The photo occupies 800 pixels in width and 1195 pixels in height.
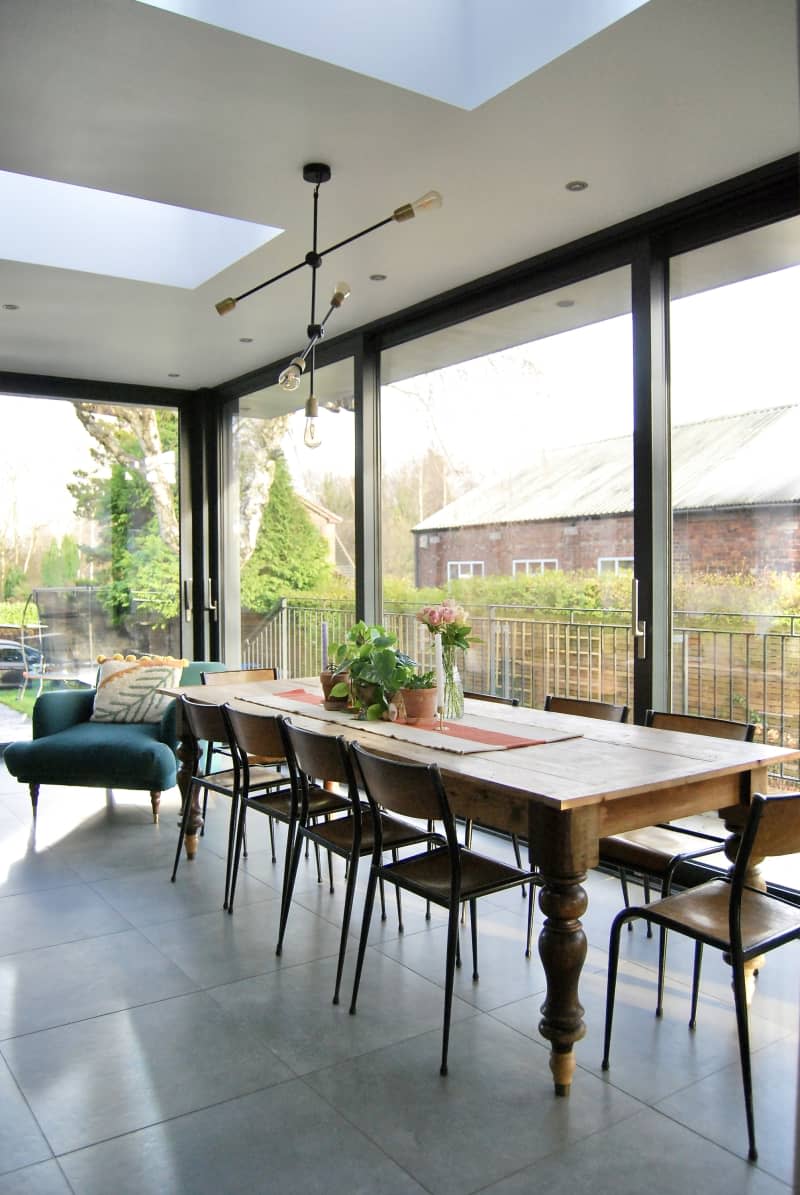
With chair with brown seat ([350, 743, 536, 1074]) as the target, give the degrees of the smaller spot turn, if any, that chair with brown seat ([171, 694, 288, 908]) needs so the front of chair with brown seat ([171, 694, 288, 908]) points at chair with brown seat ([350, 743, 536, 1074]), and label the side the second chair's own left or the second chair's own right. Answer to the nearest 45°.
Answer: approximately 90° to the second chair's own right

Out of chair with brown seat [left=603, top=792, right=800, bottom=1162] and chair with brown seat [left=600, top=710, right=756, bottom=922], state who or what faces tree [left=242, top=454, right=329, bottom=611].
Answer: chair with brown seat [left=603, top=792, right=800, bottom=1162]

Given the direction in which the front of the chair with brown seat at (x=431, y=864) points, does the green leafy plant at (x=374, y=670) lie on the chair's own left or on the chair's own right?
on the chair's own left

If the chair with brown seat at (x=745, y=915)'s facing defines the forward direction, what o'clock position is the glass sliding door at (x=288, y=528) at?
The glass sliding door is roughly at 12 o'clock from the chair with brown seat.

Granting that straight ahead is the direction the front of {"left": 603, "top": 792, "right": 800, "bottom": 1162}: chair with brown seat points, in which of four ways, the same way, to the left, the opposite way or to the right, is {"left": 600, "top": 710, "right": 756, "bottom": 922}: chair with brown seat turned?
to the left

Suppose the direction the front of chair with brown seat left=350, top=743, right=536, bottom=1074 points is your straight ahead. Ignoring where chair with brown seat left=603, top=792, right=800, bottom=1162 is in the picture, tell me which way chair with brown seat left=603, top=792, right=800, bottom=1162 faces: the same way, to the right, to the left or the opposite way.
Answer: to the left

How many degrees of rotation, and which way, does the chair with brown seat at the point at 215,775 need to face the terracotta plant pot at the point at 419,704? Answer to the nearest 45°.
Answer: approximately 90° to its right

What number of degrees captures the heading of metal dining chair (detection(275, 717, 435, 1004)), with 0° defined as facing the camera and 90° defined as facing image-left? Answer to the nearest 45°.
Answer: approximately 225°

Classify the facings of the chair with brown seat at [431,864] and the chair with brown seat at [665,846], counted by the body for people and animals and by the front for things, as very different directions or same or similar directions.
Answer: very different directions
